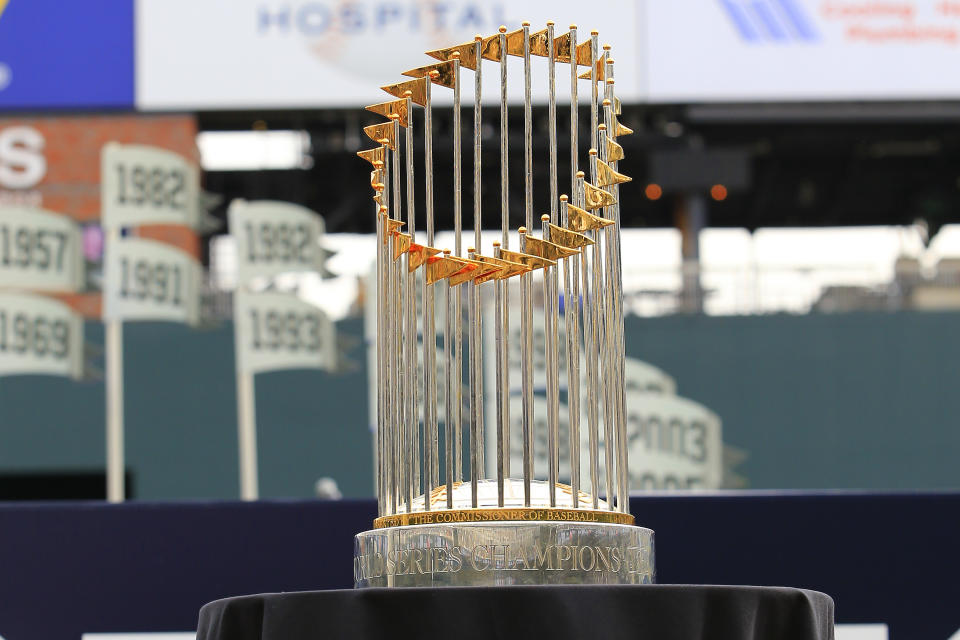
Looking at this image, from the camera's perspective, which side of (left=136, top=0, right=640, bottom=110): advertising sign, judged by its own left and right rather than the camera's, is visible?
front

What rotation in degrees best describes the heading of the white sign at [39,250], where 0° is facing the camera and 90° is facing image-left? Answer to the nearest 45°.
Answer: approximately 0°

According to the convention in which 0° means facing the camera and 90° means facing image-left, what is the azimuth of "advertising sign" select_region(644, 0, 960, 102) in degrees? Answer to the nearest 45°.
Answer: approximately 0°

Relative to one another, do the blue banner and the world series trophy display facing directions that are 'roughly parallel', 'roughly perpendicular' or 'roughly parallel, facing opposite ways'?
roughly parallel

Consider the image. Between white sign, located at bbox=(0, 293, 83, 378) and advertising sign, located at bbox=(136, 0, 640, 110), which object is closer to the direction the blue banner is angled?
the white sign

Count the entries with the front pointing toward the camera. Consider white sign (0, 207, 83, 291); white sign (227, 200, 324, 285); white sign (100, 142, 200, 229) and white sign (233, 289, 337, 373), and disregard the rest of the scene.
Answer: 4

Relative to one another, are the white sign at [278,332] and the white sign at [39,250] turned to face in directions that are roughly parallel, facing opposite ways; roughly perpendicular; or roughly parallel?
roughly parallel

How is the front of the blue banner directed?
toward the camera

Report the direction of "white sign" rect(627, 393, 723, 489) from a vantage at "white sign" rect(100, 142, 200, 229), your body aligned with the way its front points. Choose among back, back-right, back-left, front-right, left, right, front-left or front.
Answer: left

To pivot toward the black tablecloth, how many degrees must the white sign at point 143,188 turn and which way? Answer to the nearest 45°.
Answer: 0° — it already faces it

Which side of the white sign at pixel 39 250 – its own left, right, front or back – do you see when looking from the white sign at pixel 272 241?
left

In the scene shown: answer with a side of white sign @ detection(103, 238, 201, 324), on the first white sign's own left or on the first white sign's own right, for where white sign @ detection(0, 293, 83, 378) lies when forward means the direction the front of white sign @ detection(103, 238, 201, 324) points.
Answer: on the first white sign's own right

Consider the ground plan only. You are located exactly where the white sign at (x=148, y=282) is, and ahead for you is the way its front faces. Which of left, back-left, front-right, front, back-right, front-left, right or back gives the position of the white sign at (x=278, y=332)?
left

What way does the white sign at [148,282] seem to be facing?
toward the camera

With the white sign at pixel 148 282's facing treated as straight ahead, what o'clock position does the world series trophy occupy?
The world series trophy is roughly at 12 o'clock from the white sign.
